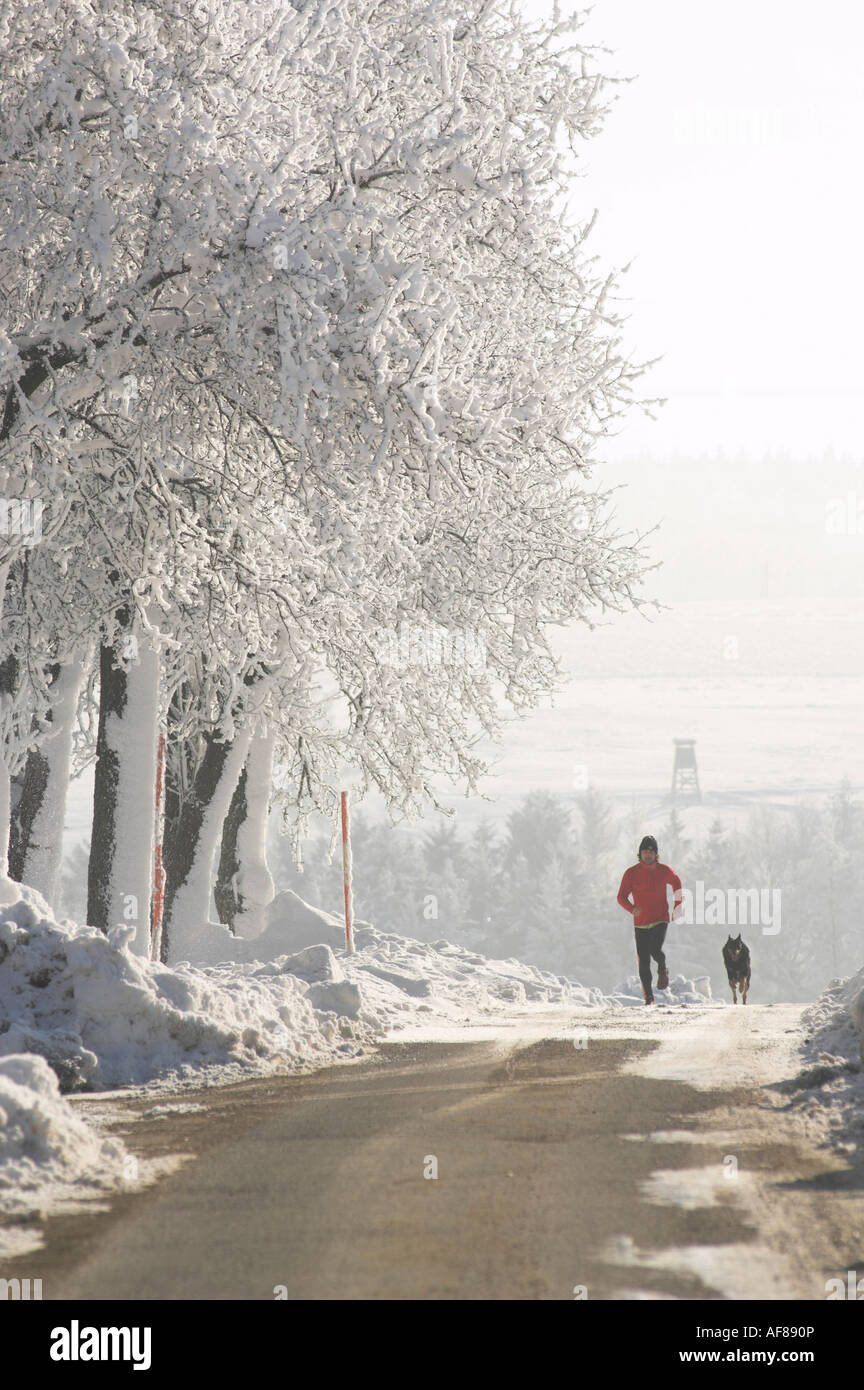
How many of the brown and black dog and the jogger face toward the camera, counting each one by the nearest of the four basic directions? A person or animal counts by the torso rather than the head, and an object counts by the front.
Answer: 2

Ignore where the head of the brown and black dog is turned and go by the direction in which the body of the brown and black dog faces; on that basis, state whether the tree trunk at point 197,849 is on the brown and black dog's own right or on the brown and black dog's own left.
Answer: on the brown and black dog's own right

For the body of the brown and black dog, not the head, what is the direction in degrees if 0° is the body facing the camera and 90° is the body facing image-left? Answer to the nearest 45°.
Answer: approximately 0°

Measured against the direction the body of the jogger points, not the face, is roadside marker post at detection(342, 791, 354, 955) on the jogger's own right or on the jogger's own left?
on the jogger's own right

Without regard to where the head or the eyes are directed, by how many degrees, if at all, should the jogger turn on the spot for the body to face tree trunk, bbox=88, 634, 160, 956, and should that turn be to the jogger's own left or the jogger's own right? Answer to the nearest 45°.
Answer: approximately 45° to the jogger's own right
